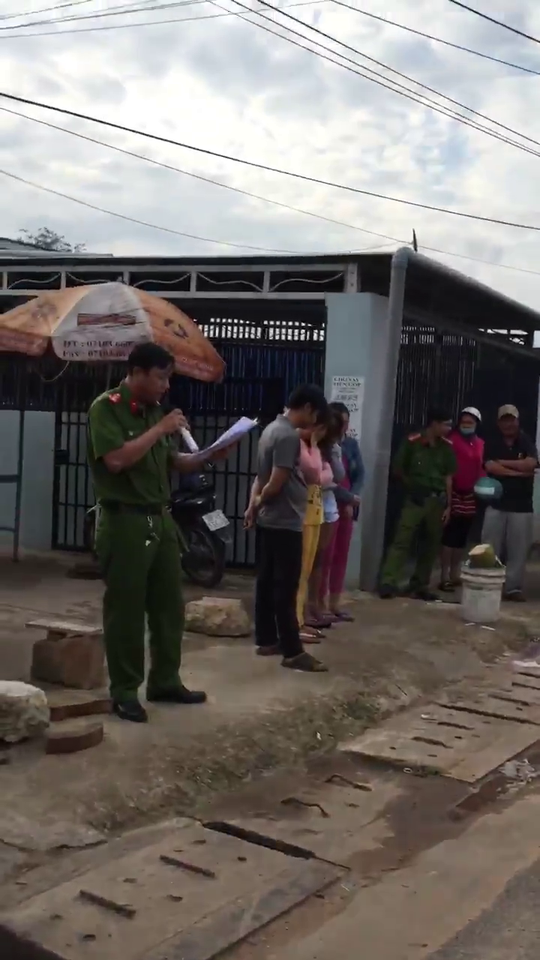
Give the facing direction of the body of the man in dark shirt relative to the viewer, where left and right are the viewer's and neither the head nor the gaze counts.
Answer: facing the viewer

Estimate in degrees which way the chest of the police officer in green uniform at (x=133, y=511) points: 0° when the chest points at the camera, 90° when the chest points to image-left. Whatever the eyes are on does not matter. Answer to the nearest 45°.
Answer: approximately 315°

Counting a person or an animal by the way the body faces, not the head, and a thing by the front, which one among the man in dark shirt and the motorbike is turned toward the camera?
the man in dark shirt

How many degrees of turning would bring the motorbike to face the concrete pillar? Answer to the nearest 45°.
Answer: approximately 135° to its right

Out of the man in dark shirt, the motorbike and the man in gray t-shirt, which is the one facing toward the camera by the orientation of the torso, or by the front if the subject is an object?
the man in dark shirt

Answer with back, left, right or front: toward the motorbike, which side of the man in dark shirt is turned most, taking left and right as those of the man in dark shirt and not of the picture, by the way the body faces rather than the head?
right

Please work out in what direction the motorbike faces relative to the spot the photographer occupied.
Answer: facing away from the viewer and to the left of the viewer

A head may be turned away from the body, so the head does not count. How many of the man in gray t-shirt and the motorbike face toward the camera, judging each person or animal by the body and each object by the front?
0

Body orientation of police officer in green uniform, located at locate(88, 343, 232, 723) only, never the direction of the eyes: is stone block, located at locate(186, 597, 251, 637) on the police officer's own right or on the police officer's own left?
on the police officer's own left

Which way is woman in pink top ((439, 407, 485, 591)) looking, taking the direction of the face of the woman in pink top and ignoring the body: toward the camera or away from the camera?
toward the camera
